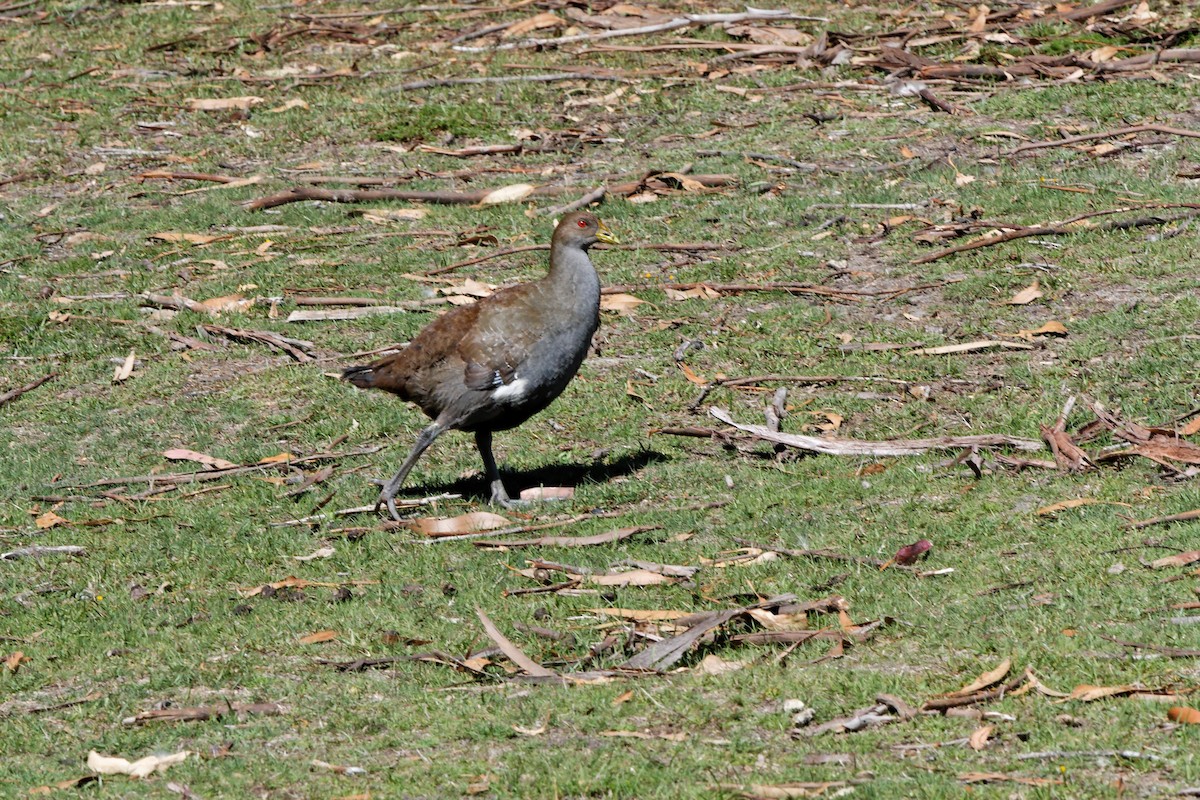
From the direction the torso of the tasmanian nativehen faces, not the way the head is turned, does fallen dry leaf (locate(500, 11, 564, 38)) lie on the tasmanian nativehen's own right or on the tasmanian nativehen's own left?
on the tasmanian nativehen's own left

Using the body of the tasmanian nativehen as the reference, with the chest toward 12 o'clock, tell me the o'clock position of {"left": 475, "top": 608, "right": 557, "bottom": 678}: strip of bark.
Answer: The strip of bark is roughly at 3 o'clock from the tasmanian nativehen.

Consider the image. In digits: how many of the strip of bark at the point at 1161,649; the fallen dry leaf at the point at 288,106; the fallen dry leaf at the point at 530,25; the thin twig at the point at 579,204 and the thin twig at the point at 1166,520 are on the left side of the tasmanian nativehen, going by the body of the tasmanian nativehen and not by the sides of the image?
3

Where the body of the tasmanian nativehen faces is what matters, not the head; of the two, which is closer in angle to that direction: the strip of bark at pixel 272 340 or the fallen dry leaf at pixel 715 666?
the fallen dry leaf

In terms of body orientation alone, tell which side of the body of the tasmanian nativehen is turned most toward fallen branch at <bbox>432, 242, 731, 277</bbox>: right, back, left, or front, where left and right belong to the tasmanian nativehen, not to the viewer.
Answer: left

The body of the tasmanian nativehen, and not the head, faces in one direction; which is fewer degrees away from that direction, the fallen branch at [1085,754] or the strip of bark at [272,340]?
the fallen branch

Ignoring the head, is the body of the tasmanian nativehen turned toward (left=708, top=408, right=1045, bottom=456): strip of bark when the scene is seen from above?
yes

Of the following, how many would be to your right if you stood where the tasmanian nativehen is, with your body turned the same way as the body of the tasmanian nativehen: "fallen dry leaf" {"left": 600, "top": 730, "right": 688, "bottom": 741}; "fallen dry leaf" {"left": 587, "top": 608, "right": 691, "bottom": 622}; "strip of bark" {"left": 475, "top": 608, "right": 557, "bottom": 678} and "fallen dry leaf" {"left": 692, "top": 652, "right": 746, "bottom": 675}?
4

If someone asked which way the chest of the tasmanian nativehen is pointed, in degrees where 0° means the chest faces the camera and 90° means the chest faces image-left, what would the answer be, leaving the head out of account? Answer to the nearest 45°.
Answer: approximately 270°

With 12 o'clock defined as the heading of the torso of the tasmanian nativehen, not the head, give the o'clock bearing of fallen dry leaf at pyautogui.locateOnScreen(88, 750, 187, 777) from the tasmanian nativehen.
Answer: The fallen dry leaf is roughly at 4 o'clock from the tasmanian nativehen.

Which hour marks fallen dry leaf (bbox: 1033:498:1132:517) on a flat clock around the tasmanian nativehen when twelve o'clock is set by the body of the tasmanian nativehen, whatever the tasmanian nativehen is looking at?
The fallen dry leaf is roughly at 1 o'clock from the tasmanian nativehen.

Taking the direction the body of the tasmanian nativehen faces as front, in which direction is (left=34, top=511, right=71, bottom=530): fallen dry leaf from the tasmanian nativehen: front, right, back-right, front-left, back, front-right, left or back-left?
back

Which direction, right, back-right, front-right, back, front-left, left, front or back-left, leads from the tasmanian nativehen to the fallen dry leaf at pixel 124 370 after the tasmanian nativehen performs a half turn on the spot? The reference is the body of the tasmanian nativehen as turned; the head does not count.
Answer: front-right

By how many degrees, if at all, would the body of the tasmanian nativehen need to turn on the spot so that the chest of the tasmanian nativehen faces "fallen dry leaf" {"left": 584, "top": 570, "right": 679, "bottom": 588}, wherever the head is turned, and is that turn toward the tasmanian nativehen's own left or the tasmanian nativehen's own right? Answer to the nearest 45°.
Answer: approximately 90° to the tasmanian nativehen's own right

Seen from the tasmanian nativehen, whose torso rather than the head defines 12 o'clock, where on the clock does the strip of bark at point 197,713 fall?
The strip of bark is roughly at 4 o'clock from the tasmanian nativehen.

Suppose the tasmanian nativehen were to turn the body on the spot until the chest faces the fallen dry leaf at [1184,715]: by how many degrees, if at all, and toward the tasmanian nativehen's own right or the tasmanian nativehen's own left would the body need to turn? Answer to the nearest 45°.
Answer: approximately 45° to the tasmanian nativehen's own right

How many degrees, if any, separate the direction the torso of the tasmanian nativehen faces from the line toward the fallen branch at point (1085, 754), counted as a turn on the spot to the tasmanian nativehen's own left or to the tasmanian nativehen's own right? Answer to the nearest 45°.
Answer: approximately 45° to the tasmanian nativehen's own right

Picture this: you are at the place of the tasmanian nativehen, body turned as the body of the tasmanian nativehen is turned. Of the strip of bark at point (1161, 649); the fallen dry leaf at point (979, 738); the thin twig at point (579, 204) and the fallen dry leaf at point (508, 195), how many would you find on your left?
2

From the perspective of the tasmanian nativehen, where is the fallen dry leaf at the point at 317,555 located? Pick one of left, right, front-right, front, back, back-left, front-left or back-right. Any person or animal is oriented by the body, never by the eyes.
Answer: back-right
